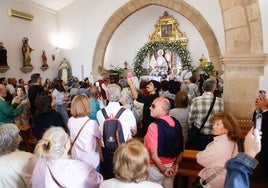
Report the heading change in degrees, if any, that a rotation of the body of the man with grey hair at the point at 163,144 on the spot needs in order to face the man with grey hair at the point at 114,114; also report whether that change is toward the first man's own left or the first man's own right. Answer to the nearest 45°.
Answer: approximately 45° to the first man's own left

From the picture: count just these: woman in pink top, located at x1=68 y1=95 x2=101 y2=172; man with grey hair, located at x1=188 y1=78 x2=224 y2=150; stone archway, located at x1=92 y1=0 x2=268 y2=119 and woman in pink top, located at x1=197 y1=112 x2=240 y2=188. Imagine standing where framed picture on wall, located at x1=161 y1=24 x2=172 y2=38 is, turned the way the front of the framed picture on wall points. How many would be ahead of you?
4

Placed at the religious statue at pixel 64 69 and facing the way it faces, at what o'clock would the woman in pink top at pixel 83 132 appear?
The woman in pink top is roughly at 12 o'clock from the religious statue.

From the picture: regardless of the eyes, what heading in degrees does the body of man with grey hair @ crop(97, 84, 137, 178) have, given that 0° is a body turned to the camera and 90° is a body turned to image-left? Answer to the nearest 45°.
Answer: approximately 180°

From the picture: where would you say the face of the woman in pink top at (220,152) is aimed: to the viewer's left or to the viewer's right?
to the viewer's left

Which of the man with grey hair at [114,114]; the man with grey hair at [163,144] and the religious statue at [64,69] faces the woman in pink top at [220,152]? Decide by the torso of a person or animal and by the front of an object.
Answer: the religious statue

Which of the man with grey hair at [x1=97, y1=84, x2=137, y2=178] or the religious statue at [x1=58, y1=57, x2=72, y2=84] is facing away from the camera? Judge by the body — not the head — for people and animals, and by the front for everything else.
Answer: the man with grey hair

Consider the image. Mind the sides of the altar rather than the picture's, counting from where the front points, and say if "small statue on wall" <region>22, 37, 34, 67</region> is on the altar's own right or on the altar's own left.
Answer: on the altar's own right

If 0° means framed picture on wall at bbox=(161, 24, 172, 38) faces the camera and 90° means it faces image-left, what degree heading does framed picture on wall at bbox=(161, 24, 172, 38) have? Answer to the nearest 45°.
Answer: approximately 0°

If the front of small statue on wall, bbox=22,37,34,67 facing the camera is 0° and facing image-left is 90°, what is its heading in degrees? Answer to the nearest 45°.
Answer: approximately 315°

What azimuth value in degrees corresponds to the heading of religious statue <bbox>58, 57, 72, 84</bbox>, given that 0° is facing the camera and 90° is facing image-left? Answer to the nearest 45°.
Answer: approximately 0°

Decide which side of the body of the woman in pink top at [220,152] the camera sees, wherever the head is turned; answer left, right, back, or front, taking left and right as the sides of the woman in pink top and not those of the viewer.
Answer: left

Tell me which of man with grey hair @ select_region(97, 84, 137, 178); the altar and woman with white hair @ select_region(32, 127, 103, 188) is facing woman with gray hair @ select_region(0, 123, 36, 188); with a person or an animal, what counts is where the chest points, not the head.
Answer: the altar

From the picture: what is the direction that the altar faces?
toward the camera

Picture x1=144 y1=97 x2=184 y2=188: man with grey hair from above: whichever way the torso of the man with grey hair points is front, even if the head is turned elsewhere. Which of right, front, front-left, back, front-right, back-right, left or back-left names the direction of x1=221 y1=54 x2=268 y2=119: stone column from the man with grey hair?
right

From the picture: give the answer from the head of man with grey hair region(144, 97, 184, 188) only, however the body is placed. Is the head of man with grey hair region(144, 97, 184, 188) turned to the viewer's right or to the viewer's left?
to the viewer's left

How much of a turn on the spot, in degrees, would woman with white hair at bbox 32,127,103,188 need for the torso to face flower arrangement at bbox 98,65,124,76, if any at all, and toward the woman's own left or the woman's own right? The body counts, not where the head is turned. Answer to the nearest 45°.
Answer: approximately 45° to the woman's own left
